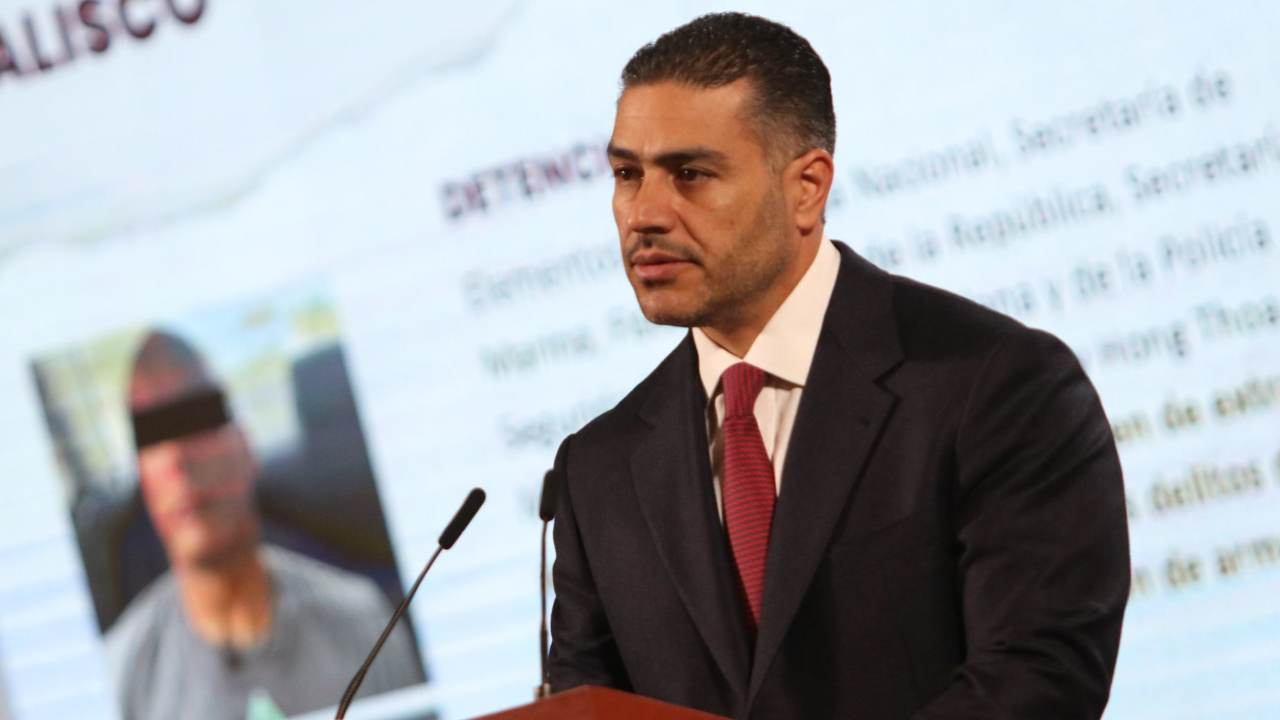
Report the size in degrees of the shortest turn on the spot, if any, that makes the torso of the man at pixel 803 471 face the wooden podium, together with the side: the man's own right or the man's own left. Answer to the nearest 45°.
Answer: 0° — they already face it

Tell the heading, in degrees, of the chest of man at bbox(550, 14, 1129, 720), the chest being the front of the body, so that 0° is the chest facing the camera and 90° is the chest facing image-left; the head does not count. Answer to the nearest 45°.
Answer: approximately 45°
